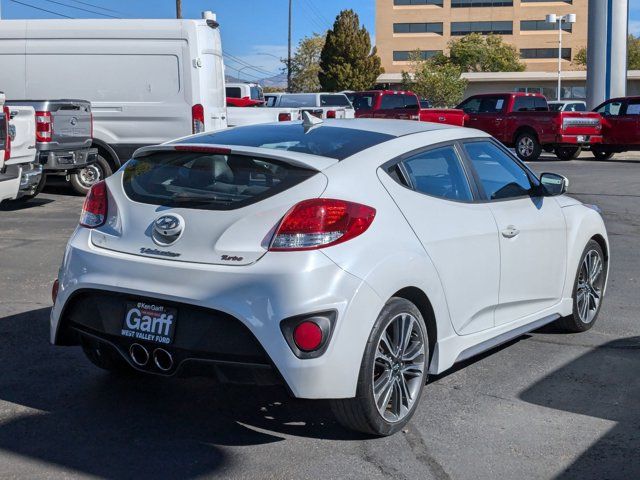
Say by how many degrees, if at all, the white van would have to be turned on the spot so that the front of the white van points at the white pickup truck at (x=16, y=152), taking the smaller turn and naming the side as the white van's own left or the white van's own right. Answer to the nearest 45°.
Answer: approximately 90° to the white van's own left

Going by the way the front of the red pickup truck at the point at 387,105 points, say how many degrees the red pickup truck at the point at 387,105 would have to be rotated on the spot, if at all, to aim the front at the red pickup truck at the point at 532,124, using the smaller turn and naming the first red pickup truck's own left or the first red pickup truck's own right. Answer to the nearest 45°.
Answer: approximately 180°

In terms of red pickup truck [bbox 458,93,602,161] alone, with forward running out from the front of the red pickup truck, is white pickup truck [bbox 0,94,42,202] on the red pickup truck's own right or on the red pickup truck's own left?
on the red pickup truck's own left

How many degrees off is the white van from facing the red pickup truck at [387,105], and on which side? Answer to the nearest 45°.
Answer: approximately 135° to its right

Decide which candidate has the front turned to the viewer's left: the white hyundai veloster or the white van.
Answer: the white van

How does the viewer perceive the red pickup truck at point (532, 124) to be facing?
facing away from the viewer and to the left of the viewer

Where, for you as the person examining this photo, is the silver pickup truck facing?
facing away from the viewer and to the left of the viewer

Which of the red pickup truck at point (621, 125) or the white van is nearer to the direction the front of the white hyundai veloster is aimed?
the red pickup truck

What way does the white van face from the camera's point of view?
to the viewer's left

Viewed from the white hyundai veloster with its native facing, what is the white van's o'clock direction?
The white van is roughly at 10 o'clock from the white hyundai veloster.

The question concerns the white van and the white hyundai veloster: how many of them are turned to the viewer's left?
1
